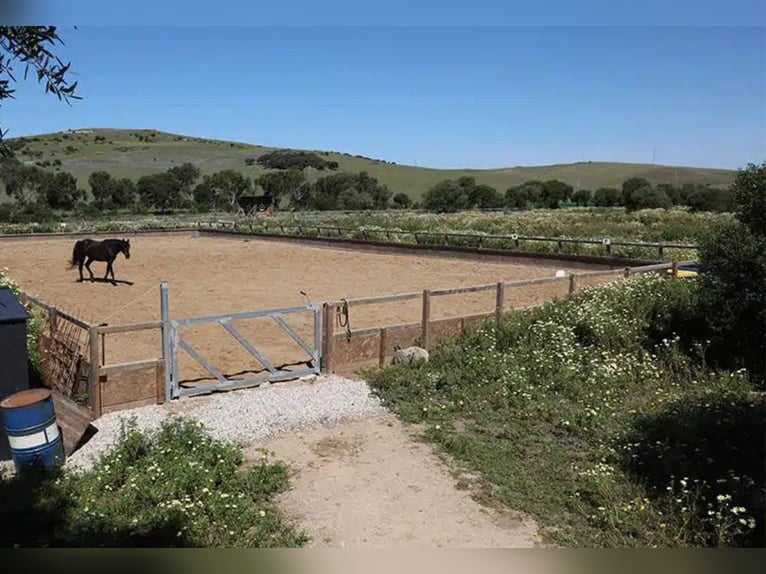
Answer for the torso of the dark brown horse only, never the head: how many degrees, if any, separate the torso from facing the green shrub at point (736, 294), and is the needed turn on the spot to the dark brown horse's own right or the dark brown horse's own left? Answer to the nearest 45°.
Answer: approximately 45° to the dark brown horse's own right

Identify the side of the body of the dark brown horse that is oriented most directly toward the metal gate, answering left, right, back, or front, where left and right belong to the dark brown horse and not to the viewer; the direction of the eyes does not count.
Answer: right

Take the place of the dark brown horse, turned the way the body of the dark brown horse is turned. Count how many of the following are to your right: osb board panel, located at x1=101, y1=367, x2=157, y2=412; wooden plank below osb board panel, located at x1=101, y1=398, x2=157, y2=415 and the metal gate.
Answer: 3

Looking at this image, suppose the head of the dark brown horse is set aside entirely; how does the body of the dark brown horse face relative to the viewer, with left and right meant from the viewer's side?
facing to the right of the viewer

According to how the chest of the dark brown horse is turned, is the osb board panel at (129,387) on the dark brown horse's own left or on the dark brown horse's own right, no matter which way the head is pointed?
on the dark brown horse's own right

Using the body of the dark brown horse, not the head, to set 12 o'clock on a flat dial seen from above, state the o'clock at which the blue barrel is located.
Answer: The blue barrel is roughly at 3 o'clock from the dark brown horse.

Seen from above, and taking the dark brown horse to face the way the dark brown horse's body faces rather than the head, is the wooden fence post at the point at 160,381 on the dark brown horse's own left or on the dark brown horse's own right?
on the dark brown horse's own right
